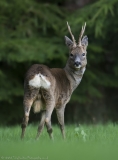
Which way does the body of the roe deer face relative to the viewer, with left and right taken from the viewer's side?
facing away from the viewer and to the right of the viewer
